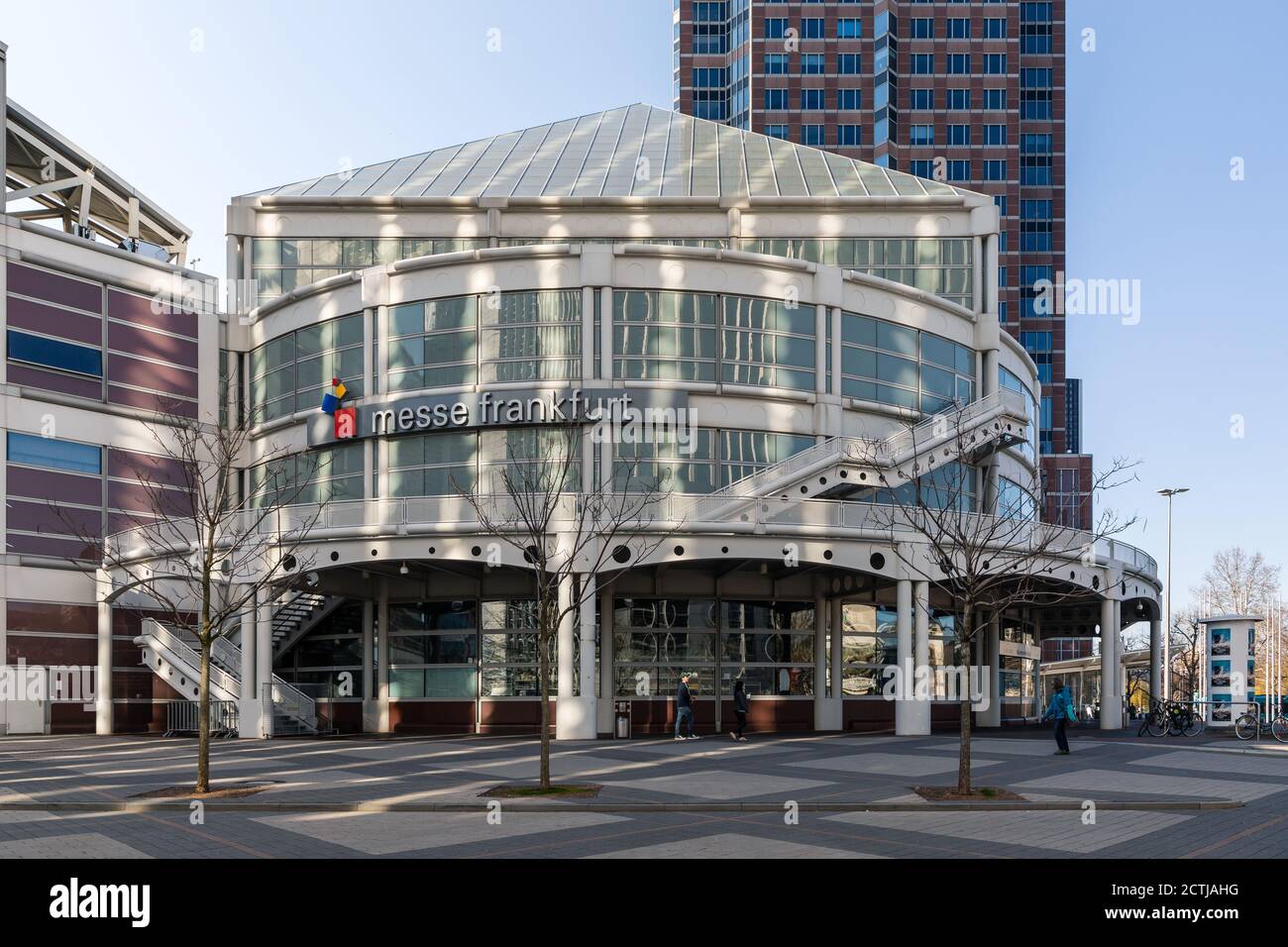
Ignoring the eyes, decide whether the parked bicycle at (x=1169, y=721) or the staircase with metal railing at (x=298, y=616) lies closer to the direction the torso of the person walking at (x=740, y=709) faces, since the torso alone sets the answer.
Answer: the staircase with metal railing

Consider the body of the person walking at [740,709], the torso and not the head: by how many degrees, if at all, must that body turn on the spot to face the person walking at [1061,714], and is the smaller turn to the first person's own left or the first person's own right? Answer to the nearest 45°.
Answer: approximately 135° to the first person's own left

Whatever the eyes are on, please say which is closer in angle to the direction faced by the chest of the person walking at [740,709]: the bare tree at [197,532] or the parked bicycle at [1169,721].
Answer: the bare tree
